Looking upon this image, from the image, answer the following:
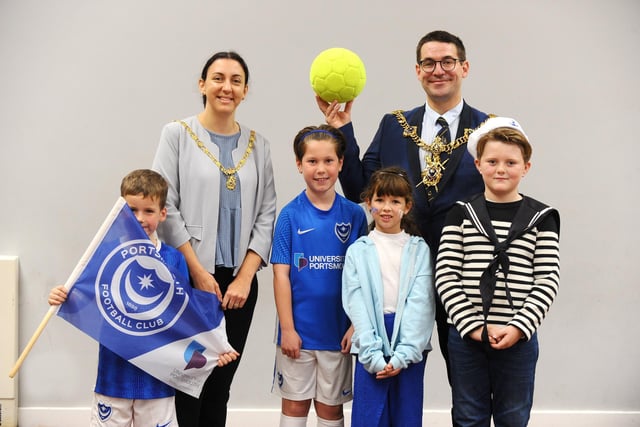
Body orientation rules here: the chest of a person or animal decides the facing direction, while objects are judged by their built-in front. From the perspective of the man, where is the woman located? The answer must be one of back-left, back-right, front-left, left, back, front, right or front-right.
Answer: right

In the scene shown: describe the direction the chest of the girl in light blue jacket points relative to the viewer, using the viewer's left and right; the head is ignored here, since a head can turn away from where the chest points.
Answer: facing the viewer

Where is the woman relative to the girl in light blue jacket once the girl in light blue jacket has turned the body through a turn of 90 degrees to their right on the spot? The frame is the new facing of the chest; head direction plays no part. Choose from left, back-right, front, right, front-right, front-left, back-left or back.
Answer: front

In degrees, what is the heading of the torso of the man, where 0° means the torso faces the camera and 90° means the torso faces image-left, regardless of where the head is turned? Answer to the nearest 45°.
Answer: approximately 0°

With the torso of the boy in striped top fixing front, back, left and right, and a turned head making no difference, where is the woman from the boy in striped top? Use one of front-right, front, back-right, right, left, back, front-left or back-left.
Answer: right
